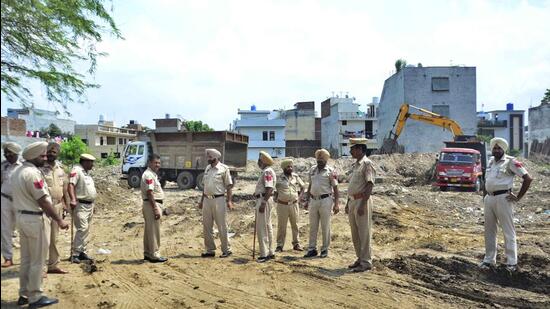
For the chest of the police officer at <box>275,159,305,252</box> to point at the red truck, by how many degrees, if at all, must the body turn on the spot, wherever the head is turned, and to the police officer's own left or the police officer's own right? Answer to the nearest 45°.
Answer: approximately 135° to the police officer's own left

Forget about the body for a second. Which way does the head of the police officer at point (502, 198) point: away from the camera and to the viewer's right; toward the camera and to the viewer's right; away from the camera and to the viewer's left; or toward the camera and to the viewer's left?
toward the camera and to the viewer's left

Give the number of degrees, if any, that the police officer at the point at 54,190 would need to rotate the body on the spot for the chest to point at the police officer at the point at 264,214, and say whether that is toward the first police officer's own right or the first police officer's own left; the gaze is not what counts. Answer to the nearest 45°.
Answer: approximately 45° to the first police officer's own left

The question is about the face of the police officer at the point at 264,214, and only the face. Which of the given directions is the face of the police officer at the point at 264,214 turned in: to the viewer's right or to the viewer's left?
to the viewer's left

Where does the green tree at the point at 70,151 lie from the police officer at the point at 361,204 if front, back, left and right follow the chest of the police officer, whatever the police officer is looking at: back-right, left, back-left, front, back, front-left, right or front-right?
right

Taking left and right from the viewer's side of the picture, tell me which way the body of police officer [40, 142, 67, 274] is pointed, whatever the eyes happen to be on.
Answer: facing the viewer and to the right of the viewer

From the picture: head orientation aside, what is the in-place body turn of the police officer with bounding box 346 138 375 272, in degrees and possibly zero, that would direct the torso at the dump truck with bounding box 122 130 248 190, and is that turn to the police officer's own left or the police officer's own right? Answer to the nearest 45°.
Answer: approximately 90° to the police officer's own right

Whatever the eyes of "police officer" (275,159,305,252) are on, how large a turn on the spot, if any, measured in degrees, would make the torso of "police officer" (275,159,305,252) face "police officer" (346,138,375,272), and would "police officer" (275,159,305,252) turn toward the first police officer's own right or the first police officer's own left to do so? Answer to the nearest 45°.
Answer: approximately 45° to the first police officer's own left

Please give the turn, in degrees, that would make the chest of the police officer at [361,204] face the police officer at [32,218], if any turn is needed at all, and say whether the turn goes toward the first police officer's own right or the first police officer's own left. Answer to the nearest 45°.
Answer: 0° — they already face them

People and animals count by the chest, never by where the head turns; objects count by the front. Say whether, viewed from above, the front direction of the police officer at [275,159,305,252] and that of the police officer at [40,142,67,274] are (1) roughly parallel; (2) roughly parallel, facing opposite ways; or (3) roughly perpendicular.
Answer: roughly perpendicular

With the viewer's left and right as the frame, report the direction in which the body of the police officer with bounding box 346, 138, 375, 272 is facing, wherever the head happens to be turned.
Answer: facing the viewer and to the left of the viewer

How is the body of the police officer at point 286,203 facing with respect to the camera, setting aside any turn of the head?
toward the camera

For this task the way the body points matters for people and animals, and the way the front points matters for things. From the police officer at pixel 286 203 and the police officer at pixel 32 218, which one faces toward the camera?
the police officer at pixel 286 203

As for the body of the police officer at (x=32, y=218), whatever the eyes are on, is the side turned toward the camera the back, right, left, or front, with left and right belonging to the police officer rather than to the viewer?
right

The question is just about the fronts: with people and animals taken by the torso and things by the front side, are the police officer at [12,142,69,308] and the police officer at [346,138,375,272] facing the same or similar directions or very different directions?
very different directions

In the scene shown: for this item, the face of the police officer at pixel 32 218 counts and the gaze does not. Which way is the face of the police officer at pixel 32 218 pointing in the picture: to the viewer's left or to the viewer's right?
to the viewer's right
